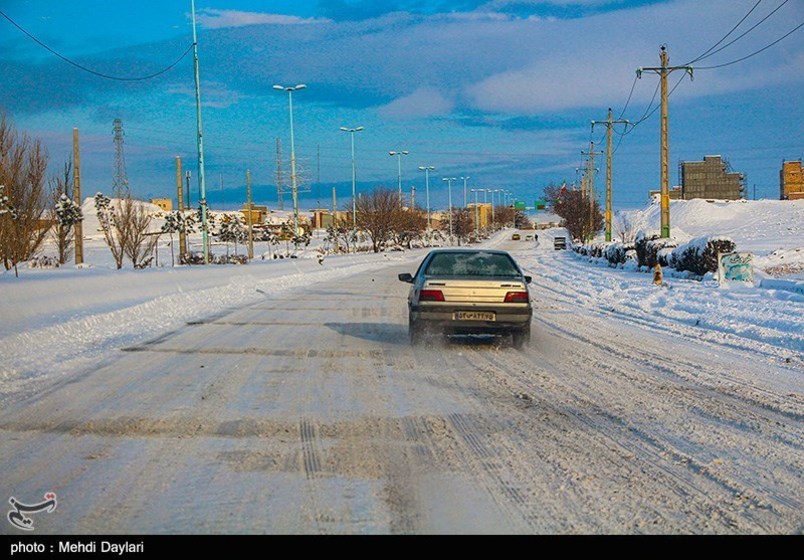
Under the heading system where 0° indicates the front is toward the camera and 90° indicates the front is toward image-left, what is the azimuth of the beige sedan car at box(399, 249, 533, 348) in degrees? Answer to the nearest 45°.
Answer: approximately 180°

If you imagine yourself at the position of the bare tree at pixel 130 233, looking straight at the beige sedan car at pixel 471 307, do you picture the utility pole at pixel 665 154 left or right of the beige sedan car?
left

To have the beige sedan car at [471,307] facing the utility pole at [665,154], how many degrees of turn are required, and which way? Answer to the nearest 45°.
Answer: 0° — it already faces it

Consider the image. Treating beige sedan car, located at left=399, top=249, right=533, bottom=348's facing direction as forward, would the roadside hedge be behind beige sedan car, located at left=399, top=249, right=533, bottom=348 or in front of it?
in front

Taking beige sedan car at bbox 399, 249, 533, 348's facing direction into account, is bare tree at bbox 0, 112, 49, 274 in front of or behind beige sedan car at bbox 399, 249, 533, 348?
in front
